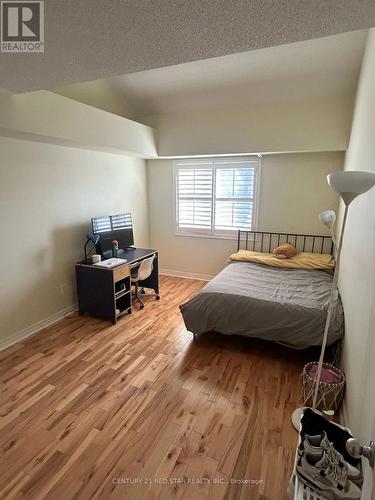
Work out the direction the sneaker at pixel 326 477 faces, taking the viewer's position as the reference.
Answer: facing the viewer and to the right of the viewer

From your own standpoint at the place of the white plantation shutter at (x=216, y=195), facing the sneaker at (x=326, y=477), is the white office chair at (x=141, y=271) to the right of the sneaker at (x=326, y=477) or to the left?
right

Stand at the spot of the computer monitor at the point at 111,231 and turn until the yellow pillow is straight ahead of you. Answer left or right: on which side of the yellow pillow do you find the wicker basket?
right

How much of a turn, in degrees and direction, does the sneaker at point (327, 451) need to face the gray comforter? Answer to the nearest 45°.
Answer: approximately 180°

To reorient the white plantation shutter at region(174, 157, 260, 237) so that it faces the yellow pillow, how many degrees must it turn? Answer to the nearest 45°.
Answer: approximately 45° to its left

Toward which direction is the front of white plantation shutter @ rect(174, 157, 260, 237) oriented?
toward the camera

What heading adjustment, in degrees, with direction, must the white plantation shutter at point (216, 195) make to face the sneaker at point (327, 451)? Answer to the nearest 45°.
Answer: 0° — it already faces it

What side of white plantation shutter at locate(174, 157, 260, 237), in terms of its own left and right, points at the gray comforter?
front

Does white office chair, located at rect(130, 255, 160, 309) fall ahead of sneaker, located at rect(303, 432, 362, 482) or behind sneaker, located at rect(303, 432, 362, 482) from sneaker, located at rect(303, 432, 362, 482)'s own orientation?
behind
